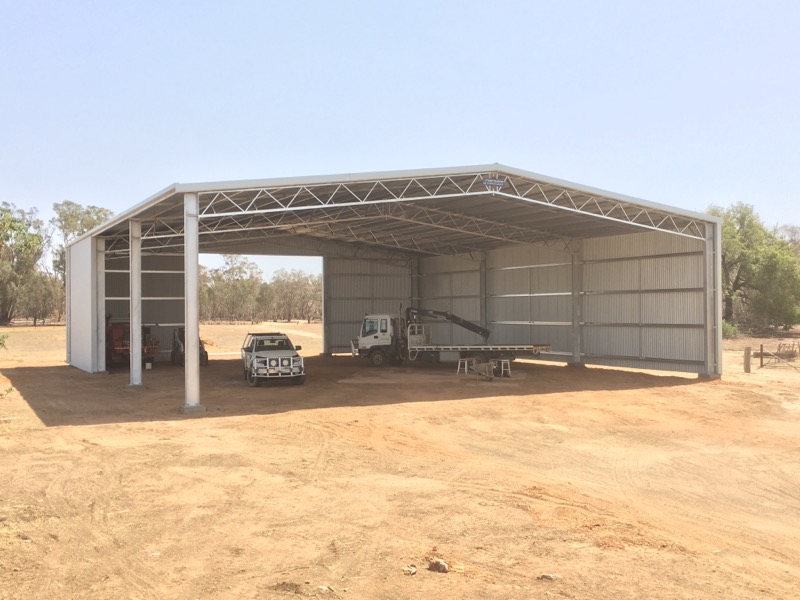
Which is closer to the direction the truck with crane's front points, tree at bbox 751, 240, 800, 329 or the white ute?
the white ute

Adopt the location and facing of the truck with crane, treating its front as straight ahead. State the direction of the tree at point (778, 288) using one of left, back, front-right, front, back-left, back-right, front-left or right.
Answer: back-right

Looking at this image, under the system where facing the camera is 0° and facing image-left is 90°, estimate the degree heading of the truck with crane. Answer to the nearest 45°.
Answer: approximately 90°

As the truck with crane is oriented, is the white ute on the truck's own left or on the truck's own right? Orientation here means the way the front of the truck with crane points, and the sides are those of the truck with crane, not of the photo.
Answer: on the truck's own left
